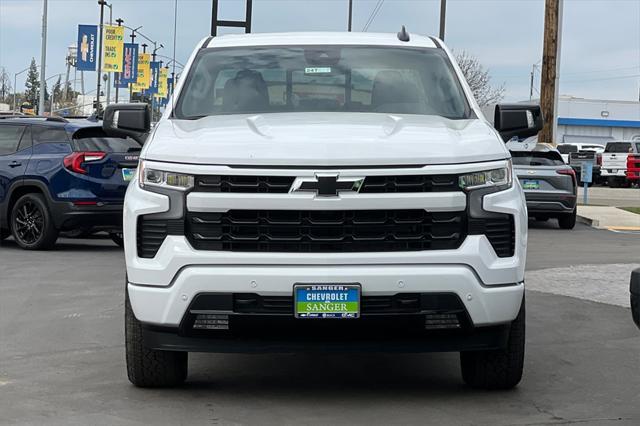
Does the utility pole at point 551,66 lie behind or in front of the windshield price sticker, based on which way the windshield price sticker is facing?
behind

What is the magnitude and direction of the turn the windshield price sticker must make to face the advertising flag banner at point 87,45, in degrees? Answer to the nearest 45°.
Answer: approximately 180°

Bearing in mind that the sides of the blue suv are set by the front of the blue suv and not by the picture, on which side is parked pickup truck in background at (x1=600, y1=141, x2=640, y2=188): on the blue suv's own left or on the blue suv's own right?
on the blue suv's own right

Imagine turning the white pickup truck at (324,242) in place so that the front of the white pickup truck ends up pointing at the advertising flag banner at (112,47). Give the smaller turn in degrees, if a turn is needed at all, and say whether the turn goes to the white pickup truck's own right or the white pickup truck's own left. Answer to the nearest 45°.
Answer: approximately 180°

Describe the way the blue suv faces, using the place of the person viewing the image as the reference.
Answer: facing away from the viewer and to the left of the viewer

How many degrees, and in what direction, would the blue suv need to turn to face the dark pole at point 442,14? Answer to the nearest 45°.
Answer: approximately 90° to its right

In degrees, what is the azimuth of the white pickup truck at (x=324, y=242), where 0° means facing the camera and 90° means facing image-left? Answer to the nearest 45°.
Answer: approximately 0°

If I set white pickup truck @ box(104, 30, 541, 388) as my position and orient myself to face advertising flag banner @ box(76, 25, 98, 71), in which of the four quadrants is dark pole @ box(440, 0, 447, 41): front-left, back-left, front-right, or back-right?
front-right

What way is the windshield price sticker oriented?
toward the camera

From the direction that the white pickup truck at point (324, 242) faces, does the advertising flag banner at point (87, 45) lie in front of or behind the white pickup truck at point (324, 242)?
behind

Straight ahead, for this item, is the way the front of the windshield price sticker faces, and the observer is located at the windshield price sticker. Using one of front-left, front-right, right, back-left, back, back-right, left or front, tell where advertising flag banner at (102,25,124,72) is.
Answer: back

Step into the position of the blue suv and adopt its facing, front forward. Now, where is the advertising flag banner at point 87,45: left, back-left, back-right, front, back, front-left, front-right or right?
front-right
